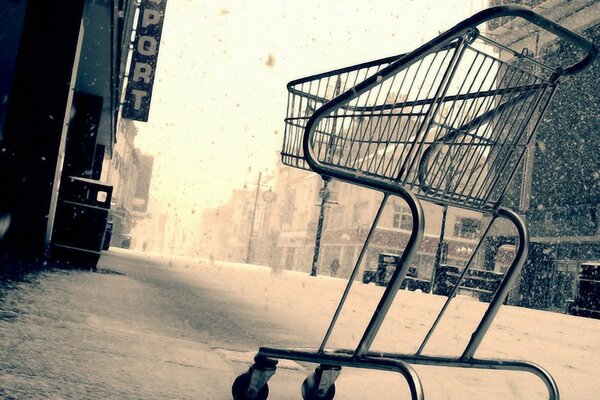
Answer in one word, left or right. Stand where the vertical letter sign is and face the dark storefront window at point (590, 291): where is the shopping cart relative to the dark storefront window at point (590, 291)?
right

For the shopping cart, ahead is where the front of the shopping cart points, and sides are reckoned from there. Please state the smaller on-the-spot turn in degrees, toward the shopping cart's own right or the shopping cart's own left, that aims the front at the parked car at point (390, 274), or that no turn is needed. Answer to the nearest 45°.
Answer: approximately 45° to the shopping cart's own right

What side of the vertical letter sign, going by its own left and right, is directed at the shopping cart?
front

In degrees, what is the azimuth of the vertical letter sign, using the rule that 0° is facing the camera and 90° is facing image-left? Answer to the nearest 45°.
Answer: approximately 0°

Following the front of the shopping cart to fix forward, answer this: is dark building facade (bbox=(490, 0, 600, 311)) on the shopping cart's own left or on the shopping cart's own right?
on the shopping cart's own right

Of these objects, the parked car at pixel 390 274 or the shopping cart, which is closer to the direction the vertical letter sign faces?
the shopping cart

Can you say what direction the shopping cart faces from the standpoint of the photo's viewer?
facing away from the viewer and to the left of the viewer

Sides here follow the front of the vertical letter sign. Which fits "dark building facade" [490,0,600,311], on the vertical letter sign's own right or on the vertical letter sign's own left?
on the vertical letter sign's own left

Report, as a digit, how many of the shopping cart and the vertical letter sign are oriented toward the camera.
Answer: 1

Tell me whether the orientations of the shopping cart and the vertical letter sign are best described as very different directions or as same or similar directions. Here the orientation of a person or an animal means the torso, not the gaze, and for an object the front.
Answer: very different directions
